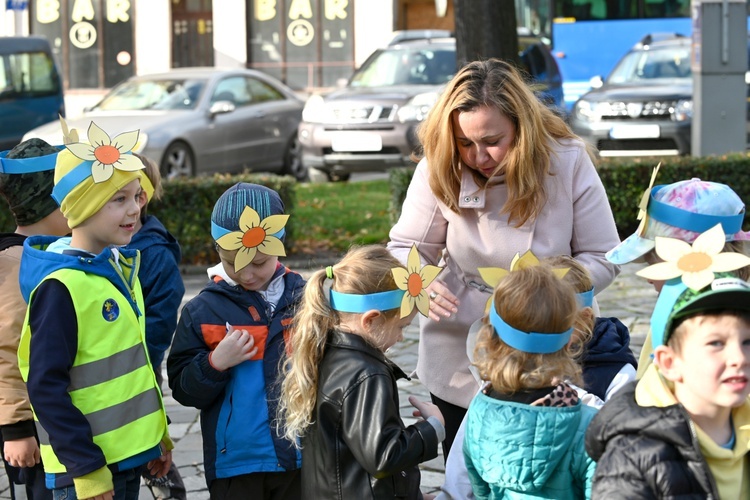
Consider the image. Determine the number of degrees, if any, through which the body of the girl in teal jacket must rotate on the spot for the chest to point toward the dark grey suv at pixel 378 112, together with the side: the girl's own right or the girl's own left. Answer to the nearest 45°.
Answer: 0° — they already face it

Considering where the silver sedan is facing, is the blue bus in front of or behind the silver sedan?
behind

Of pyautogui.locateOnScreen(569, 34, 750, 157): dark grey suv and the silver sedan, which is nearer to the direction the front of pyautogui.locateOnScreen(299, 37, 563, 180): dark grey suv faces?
the silver sedan

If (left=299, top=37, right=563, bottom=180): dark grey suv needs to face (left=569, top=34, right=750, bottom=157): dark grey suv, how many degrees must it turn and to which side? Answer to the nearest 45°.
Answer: approximately 135° to its left

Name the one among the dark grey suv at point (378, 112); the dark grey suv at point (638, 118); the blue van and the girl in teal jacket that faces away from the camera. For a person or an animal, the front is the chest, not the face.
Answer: the girl in teal jacket

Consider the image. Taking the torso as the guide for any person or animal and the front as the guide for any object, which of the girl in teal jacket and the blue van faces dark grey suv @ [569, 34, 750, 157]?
the girl in teal jacket

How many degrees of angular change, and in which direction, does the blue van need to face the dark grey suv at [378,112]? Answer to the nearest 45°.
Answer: approximately 135° to its left

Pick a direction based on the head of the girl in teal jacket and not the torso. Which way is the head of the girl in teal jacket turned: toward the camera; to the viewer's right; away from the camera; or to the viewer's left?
away from the camera

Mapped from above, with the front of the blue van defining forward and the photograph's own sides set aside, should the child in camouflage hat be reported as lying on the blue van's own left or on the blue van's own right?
on the blue van's own left

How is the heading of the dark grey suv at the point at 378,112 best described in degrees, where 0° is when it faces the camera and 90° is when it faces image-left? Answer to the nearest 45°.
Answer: approximately 45°
